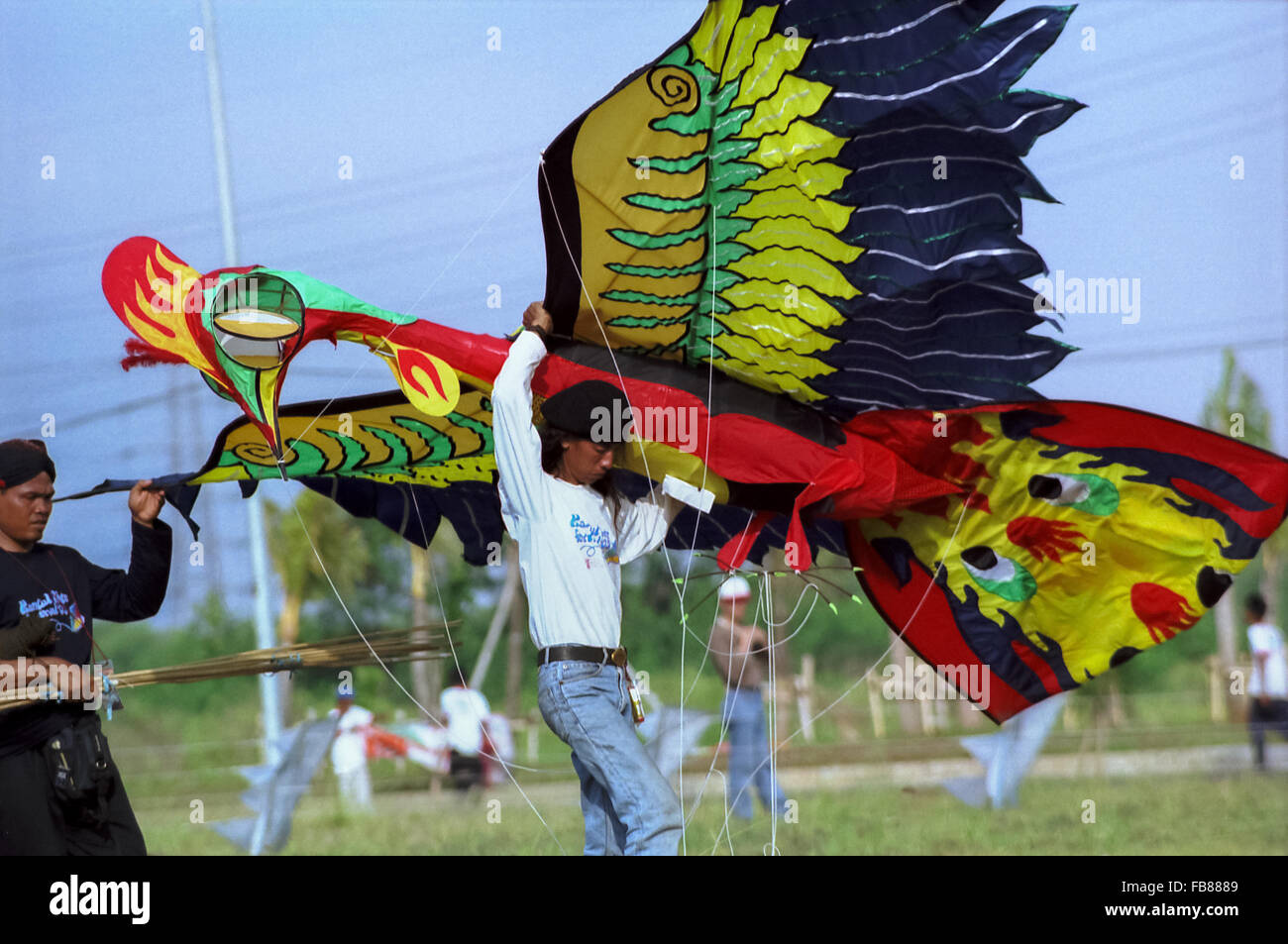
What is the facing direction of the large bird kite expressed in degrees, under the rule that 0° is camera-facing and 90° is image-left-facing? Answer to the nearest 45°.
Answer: approximately 90°

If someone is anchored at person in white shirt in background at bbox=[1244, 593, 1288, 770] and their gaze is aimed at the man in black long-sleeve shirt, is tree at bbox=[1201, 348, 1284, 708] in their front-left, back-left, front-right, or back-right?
back-right

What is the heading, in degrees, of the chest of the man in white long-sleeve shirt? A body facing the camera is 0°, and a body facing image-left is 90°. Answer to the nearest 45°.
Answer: approximately 315°

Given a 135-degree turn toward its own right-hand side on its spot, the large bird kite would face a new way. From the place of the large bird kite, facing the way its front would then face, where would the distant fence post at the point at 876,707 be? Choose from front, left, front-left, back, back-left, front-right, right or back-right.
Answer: front-left

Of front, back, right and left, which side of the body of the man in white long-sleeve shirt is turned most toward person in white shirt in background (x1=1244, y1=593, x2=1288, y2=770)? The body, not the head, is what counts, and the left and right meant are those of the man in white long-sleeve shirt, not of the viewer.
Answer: left

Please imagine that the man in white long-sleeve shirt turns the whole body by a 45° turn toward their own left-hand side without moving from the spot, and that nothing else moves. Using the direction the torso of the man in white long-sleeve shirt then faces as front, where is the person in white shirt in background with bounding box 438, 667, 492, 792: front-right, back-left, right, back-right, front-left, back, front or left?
left

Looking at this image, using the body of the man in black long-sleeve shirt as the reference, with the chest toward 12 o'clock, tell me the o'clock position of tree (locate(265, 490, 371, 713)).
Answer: The tree is roughly at 8 o'clock from the man in black long-sleeve shirt.

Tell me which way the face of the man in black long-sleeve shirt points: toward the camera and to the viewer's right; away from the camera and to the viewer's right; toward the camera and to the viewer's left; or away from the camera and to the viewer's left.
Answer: toward the camera and to the viewer's right

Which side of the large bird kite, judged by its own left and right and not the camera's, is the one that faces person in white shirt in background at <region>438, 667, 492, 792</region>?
right

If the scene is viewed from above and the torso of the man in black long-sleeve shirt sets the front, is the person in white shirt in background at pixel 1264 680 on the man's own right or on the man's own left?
on the man's own left

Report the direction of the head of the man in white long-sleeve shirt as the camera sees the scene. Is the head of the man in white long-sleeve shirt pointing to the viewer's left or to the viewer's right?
to the viewer's right
